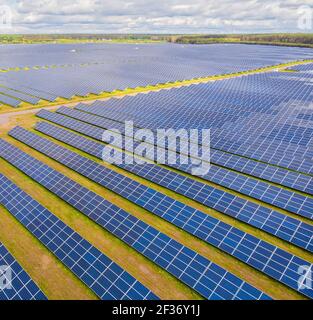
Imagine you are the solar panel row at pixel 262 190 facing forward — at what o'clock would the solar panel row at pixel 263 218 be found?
the solar panel row at pixel 263 218 is roughly at 11 o'clock from the solar panel row at pixel 262 190.

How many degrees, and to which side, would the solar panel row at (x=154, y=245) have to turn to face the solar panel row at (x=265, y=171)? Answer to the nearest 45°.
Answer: approximately 180°

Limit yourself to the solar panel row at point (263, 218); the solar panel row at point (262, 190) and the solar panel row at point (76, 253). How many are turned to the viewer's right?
0

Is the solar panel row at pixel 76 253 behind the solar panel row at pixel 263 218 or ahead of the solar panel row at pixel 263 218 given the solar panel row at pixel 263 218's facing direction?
ahead

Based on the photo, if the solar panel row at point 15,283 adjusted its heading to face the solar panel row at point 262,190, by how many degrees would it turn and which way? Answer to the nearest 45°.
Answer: approximately 135° to its left

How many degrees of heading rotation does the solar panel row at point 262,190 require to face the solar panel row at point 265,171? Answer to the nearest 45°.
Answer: approximately 135° to its right

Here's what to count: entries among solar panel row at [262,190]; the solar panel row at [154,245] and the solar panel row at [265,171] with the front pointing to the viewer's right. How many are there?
0

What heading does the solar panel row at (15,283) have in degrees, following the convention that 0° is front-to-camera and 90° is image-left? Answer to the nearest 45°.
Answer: approximately 45°

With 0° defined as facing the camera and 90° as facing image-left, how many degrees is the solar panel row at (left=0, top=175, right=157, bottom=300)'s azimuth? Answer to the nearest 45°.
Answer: approximately 45°

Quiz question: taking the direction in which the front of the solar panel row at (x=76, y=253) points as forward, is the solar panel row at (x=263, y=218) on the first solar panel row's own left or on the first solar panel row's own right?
on the first solar panel row's own left

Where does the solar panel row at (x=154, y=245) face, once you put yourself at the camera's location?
facing the viewer and to the left of the viewer

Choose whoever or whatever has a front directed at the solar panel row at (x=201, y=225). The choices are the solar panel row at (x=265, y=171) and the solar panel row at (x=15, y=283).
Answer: the solar panel row at (x=265, y=171)
